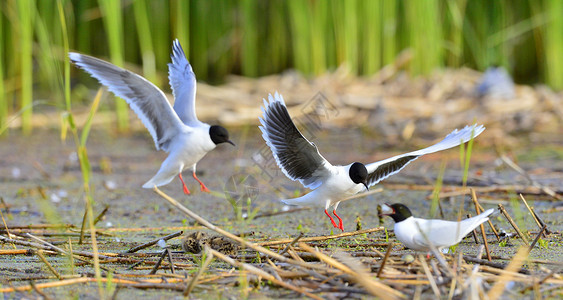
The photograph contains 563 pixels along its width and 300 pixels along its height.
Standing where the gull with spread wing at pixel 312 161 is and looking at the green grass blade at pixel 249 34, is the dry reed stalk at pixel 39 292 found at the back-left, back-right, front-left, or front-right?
back-left

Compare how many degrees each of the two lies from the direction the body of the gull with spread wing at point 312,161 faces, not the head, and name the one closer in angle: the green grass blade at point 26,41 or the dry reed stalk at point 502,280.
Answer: the dry reed stalk

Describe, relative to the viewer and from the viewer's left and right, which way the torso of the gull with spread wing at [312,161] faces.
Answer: facing the viewer and to the right of the viewer

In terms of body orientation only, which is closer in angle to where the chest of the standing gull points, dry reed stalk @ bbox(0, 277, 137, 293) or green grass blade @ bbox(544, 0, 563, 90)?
the dry reed stalk

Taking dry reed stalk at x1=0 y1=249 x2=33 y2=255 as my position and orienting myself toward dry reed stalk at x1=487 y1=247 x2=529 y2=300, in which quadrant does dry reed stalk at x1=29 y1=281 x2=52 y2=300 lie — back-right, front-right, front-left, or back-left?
front-right

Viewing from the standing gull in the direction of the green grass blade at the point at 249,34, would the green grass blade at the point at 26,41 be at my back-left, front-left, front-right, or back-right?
front-left

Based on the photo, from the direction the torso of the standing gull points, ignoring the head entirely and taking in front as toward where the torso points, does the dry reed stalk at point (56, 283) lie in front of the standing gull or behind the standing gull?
in front

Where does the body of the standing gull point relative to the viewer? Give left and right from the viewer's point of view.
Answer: facing to the left of the viewer

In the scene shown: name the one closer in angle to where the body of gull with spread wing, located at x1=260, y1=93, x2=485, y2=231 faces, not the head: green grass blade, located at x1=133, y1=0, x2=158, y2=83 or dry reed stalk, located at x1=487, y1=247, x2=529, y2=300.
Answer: the dry reed stalk

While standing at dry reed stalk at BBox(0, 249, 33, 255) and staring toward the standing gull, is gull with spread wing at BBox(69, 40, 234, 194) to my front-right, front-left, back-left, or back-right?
front-left

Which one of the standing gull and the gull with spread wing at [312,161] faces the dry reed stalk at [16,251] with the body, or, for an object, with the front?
the standing gull

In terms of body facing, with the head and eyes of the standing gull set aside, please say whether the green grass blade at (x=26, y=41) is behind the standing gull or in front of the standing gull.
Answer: in front

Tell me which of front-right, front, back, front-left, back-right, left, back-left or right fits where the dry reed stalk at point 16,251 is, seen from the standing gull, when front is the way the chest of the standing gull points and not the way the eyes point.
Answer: front

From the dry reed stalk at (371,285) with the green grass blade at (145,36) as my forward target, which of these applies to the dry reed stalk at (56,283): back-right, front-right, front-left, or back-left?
front-left
